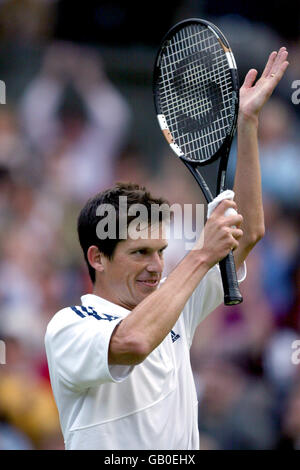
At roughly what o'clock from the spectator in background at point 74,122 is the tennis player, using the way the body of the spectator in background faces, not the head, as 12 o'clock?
The tennis player is roughly at 12 o'clock from the spectator in background.

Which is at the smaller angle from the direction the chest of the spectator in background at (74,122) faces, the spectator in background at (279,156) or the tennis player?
the tennis player

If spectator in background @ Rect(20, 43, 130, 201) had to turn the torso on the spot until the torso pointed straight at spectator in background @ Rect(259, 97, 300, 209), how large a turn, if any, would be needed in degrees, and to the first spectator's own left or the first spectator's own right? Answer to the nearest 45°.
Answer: approximately 90° to the first spectator's own left

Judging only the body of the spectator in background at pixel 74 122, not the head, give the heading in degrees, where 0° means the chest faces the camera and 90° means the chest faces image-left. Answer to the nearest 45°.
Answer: approximately 0°

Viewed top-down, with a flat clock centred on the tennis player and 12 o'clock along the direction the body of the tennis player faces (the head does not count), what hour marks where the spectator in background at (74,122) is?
The spectator in background is roughly at 7 o'clock from the tennis player.

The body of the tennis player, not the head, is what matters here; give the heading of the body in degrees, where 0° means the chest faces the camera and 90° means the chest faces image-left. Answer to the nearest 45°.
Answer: approximately 315°

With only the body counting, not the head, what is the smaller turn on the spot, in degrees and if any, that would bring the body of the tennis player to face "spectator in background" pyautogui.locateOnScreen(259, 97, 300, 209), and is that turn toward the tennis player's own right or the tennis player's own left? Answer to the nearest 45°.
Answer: approximately 135° to the tennis player's own left
